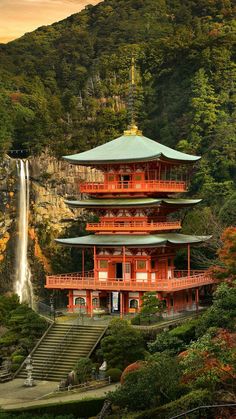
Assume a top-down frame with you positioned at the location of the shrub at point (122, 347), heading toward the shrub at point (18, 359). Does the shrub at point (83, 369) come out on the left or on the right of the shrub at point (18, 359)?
left

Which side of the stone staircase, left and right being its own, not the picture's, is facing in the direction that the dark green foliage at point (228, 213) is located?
back

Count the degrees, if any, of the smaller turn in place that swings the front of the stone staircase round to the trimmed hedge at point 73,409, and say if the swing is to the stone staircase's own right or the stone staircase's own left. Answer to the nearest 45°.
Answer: approximately 45° to the stone staircase's own left

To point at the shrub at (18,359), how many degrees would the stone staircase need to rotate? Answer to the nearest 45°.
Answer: approximately 45° to its right

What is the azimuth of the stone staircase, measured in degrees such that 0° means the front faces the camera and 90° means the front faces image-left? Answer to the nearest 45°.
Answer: approximately 45°

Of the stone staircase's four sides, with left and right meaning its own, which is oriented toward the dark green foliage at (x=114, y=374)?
left

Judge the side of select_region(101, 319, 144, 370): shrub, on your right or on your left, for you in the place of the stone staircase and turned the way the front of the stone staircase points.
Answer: on your left

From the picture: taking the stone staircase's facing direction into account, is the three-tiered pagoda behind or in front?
behind

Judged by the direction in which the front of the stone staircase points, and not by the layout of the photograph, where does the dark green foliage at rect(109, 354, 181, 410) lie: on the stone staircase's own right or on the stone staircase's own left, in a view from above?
on the stone staircase's own left

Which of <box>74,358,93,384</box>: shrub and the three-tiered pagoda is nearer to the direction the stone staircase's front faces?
the shrub
